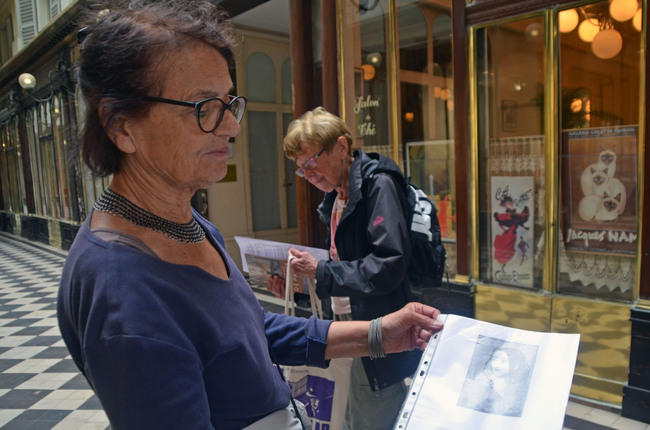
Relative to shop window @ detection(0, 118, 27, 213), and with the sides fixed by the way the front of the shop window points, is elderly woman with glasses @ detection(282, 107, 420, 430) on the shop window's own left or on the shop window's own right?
on the shop window's own left

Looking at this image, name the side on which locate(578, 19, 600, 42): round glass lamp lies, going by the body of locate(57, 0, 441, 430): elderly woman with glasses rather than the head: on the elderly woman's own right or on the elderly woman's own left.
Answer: on the elderly woman's own left

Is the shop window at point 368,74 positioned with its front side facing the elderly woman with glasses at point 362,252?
yes

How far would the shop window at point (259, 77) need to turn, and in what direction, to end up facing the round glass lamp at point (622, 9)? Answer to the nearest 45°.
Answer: approximately 45° to its left

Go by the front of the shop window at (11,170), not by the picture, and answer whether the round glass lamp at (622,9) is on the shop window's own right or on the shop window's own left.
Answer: on the shop window's own left

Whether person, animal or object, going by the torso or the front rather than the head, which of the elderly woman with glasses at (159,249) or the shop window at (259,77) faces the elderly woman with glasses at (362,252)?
the shop window

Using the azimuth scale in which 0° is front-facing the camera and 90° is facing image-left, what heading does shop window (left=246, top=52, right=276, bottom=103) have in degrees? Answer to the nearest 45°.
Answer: approximately 0°

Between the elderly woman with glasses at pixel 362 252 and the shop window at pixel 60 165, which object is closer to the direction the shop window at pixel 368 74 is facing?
the elderly woman with glasses

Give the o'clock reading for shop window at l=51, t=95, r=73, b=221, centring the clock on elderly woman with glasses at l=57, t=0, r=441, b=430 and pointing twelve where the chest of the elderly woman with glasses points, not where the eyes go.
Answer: The shop window is roughly at 7 o'clock from the elderly woman with glasses.

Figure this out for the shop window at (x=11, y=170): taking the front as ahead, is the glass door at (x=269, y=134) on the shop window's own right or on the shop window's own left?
on the shop window's own left
